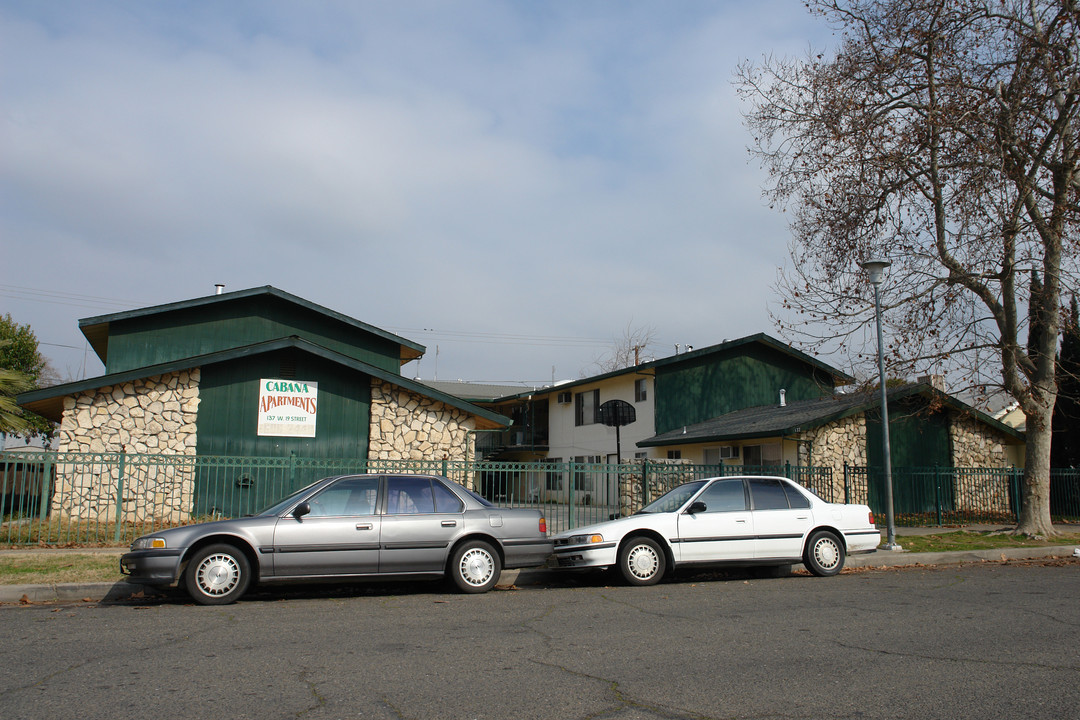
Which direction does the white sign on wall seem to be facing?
toward the camera

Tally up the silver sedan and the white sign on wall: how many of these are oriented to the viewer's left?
1

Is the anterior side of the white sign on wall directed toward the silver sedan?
yes

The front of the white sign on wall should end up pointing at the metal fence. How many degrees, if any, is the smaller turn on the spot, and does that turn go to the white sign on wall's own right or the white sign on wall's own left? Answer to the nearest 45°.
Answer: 0° — it already faces it

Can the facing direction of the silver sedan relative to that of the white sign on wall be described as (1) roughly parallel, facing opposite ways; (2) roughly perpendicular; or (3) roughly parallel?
roughly perpendicular

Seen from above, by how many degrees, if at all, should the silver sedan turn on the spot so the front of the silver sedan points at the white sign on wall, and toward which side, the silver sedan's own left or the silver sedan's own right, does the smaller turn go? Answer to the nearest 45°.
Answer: approximately 90° to the silver sedan's own right

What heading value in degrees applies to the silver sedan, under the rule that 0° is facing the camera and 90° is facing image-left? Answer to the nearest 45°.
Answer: approximately 90°

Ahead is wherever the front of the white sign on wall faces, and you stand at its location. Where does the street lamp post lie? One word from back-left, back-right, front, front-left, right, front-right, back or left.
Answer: front-left

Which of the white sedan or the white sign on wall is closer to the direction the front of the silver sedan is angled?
the white sign on wall
